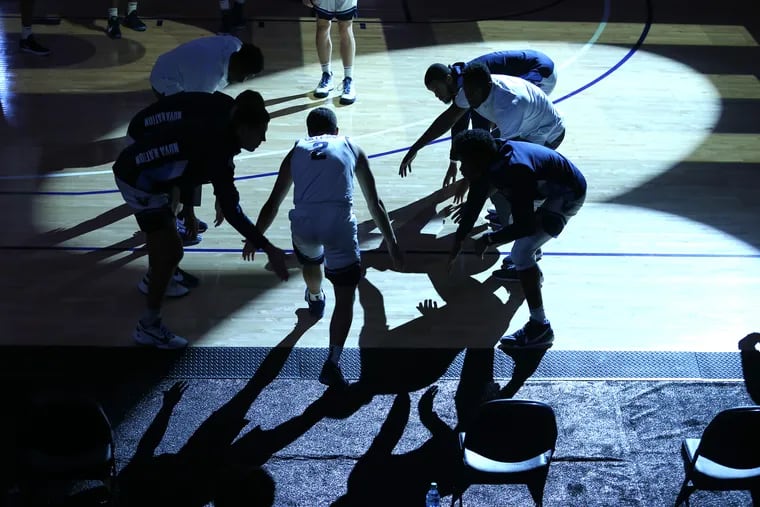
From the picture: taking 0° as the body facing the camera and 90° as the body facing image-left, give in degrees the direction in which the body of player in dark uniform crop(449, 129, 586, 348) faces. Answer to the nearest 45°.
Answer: approximately 90°

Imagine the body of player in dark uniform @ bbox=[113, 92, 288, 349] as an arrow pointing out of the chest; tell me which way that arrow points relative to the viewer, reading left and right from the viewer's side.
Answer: facing to the right of the viewer

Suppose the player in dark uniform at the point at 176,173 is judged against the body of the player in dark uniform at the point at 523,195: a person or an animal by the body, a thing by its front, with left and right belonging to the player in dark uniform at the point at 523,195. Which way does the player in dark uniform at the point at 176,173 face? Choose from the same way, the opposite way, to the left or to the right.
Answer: the opposite way

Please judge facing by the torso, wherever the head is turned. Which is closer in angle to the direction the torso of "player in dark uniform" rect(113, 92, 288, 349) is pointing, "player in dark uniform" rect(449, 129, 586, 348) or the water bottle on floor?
the player in dark uniform

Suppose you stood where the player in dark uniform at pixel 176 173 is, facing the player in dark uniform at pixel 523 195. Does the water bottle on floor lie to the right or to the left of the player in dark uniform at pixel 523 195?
right

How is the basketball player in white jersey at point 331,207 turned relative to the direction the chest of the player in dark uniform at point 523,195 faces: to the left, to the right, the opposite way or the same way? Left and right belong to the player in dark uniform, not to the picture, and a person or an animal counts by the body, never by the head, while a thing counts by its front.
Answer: to the right

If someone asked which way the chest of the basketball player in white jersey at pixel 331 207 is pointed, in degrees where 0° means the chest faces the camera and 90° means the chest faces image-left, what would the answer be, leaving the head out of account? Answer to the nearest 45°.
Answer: approximately 180°

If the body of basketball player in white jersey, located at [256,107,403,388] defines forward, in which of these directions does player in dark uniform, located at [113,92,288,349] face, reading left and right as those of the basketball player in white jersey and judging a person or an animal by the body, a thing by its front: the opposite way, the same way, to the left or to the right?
to the right

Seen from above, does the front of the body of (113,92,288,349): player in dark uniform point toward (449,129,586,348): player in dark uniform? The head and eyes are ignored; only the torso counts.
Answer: yes
